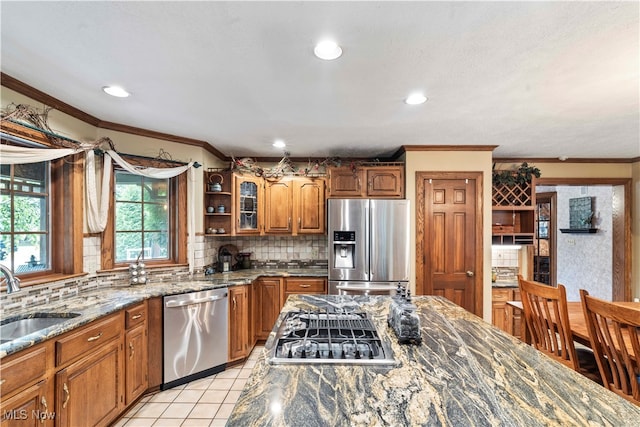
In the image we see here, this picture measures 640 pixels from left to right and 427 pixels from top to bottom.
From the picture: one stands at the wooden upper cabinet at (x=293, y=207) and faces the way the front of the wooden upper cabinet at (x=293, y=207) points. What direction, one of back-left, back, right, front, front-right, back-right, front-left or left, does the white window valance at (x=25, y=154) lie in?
front-right

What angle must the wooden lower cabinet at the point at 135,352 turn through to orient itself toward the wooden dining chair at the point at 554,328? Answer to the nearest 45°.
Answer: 0° — it already faces it

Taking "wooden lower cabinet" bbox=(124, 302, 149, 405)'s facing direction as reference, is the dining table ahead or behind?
ahead

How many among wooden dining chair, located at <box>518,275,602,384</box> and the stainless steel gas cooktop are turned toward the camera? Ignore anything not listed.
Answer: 1

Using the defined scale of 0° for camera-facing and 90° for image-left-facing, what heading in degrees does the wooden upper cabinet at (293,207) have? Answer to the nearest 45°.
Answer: approximately 0°

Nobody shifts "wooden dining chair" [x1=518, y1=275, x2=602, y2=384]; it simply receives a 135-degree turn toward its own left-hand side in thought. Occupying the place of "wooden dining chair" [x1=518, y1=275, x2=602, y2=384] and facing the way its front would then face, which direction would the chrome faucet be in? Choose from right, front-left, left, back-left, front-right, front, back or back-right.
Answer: front-left

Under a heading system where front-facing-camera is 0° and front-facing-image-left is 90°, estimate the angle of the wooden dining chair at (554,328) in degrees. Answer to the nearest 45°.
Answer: approximately 225°

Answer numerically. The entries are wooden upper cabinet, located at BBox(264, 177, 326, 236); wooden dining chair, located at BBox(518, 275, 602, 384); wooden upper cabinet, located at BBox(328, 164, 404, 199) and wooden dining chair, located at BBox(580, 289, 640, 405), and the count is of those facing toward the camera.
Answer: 2

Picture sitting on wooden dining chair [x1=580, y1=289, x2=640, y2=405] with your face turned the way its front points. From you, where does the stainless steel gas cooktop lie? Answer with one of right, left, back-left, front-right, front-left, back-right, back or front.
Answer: back

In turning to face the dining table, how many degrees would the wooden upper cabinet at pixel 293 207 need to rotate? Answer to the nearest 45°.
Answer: approximately 45° to its left

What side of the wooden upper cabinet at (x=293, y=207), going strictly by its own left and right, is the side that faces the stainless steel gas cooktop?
front

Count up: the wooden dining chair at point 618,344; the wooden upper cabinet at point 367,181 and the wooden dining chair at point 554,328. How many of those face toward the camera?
1
